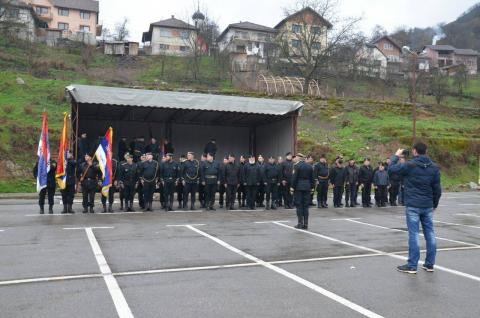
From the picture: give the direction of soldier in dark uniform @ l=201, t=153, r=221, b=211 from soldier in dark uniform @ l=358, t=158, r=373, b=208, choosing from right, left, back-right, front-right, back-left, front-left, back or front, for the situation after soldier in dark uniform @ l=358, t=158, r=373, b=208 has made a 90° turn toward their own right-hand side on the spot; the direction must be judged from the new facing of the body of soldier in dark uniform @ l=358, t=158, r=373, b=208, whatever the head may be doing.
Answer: front-left

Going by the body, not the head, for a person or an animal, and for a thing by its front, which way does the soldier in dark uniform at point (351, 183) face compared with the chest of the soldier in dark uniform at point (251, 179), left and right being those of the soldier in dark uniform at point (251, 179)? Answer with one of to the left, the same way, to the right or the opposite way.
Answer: the same way

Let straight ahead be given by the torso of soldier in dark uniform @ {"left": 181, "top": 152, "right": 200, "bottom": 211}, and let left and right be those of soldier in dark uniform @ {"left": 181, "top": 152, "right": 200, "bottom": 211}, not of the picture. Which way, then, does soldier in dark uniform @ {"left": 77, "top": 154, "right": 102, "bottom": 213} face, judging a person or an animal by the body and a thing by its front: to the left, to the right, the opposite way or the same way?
the same way

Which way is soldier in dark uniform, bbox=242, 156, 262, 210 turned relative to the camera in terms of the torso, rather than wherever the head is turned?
toward the camera

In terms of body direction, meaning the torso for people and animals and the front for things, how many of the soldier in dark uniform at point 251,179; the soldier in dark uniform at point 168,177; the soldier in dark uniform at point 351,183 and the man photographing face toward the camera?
3

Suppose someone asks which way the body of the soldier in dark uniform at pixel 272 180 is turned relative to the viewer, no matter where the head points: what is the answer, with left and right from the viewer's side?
facing the viewer

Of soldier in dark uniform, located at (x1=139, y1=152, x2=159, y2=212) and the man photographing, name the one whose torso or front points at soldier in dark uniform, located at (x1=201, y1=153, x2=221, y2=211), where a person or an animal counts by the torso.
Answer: the man photographing

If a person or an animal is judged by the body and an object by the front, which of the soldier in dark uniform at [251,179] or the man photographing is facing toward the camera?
the soldier in dark uniform

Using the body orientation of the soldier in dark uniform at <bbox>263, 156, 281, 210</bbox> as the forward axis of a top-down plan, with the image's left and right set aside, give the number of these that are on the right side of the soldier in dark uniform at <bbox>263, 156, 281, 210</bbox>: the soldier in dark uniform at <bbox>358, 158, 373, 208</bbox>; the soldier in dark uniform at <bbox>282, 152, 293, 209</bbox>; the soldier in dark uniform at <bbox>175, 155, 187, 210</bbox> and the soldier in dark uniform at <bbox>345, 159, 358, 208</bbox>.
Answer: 1

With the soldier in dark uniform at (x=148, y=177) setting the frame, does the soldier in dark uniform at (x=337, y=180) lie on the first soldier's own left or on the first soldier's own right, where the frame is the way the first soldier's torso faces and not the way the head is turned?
on the first soldier's own left

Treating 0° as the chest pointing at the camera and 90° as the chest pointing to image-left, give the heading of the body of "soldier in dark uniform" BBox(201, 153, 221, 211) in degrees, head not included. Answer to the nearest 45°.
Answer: approximately 0°

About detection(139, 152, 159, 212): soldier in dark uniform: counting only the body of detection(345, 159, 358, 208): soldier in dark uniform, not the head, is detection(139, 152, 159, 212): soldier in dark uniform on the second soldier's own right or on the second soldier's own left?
on the second soldier's own right

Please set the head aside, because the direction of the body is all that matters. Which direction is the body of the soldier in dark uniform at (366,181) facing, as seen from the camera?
toward the camera

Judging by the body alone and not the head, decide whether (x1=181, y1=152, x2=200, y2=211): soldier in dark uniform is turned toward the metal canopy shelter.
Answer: no

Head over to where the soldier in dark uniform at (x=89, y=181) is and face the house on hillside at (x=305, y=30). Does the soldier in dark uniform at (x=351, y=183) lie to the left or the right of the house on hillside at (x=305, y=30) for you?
right

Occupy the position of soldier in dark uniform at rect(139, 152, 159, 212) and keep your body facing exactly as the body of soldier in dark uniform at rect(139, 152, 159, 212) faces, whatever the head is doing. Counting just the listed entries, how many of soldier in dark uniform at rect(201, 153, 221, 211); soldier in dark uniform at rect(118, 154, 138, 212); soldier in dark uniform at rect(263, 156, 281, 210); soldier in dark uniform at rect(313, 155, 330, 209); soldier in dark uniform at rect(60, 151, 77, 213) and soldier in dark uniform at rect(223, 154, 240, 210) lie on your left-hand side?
4

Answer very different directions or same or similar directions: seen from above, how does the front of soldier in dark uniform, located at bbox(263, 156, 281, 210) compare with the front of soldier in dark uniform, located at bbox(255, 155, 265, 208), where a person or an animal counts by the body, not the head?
same or similar directions

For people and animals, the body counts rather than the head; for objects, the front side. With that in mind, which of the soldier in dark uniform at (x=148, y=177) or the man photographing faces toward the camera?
the soldier in dark uniform

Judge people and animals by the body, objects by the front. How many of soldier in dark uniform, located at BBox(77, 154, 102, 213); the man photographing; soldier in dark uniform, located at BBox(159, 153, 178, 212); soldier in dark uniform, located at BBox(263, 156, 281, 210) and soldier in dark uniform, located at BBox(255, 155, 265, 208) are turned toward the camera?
4

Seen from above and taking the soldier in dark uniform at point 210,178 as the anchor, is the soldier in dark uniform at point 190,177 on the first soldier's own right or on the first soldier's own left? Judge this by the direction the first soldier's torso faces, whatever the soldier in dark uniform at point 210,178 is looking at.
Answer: on the first soldier's own right

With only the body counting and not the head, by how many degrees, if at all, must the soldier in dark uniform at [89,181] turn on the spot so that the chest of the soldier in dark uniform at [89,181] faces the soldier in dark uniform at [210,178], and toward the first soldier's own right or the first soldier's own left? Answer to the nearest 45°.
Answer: approximately 90° to the first soldier's own left

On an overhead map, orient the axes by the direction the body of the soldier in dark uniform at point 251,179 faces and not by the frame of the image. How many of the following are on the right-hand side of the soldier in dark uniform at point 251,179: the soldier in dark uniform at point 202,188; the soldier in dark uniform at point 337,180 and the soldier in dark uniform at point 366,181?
1
